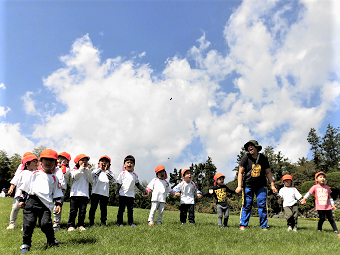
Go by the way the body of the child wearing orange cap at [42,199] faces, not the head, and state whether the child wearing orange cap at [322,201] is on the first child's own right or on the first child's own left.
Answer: on the first child's own left

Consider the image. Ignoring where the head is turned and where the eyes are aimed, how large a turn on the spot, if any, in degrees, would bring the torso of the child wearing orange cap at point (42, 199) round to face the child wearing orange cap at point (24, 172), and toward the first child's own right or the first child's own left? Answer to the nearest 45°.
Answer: approximately 180°

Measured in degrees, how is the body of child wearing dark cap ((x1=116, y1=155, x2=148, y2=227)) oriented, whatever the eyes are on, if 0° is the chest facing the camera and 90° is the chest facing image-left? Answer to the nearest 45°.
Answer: approximately 0°

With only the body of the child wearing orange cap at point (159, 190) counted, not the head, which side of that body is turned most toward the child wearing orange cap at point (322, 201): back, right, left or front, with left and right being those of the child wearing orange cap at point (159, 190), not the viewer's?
left

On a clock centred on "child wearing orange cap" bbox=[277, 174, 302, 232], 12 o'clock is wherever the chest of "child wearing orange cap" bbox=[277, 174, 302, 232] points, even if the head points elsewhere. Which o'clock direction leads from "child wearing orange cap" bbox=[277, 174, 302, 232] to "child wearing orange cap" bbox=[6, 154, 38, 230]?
"child wearing orange cap" bbox=[6, 154, 38, 230] is roughly at 2 o'clock from "child wearing orange cap" bbox=[277, 174, 302, 232].

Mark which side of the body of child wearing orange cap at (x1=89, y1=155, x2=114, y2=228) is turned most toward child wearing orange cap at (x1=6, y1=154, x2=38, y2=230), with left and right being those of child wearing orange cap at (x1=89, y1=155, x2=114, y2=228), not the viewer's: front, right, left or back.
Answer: right
